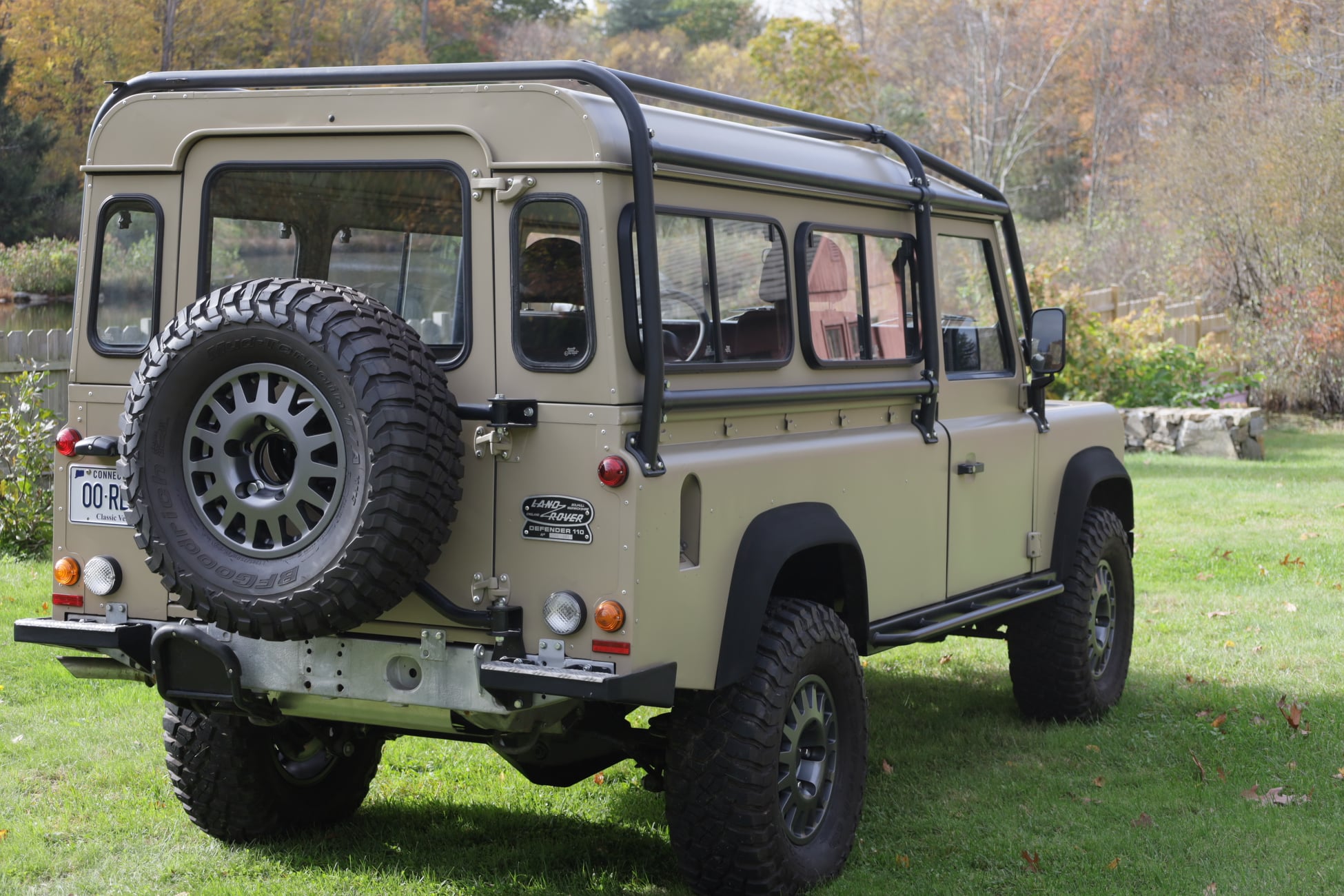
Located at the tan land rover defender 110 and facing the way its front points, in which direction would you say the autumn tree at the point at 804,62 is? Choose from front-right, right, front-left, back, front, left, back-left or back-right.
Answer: front-left

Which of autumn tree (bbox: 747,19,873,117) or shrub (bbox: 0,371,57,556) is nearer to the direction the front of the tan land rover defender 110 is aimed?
the autumn tree

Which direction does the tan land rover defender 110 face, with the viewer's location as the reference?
facing away from the viewer and to the right of the viewer

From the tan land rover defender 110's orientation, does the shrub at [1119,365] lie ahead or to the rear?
ahead

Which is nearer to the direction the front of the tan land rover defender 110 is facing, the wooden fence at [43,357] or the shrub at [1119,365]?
the shrub

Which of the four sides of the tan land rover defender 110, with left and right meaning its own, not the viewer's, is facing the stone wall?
front

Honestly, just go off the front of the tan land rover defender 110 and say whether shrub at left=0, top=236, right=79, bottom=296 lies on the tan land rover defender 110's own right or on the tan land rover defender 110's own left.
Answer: on the tan land rover defender 110's own left

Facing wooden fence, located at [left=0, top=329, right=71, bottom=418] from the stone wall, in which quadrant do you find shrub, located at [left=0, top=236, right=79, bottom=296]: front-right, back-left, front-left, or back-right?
front-right

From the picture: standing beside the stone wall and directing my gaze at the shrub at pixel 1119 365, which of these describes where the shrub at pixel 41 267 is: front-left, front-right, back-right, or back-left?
front-left

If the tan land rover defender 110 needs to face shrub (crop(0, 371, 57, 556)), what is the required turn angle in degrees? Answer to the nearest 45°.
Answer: approximately 90° to its left
